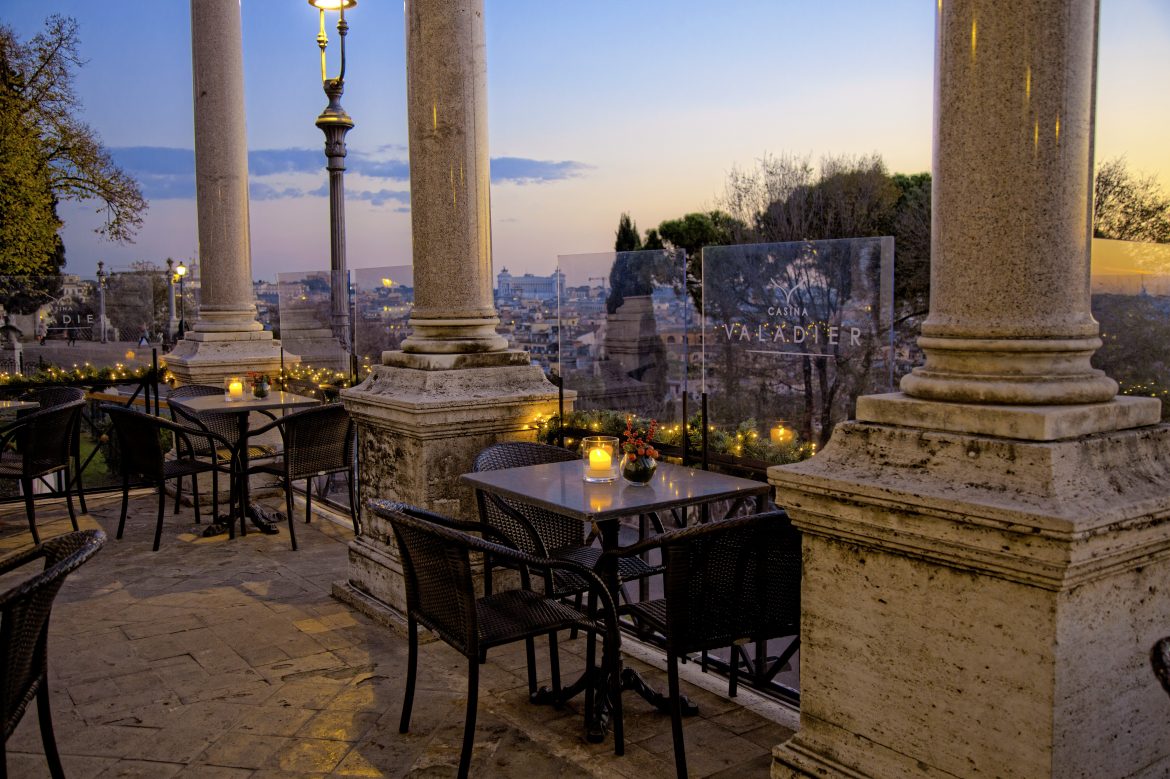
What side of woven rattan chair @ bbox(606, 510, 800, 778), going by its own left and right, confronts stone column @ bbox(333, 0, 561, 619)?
front

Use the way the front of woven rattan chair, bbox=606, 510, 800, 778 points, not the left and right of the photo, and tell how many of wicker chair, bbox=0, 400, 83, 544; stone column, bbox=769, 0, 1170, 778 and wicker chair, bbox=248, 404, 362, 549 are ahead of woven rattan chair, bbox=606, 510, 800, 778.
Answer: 2

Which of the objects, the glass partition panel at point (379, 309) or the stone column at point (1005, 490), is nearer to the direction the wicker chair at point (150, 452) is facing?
the glass partition panel

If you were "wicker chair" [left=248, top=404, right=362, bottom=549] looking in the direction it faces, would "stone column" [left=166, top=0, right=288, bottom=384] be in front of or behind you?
in front

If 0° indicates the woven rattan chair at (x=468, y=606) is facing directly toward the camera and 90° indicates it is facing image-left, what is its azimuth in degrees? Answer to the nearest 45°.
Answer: approximately 225°

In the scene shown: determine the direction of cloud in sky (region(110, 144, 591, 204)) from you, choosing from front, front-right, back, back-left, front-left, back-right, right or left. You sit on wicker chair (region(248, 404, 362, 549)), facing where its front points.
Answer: front-right

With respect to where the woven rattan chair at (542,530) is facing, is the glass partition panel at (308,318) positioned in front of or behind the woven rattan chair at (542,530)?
behind

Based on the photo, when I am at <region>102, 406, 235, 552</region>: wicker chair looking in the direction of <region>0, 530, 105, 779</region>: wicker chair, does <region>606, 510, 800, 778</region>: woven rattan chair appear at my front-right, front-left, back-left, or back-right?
front-left

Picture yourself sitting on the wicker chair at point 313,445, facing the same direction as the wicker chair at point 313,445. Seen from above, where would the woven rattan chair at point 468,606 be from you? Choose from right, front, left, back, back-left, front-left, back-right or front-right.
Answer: back-left

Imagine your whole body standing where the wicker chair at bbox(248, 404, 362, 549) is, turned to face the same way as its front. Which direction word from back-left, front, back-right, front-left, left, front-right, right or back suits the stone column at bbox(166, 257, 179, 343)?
front-right

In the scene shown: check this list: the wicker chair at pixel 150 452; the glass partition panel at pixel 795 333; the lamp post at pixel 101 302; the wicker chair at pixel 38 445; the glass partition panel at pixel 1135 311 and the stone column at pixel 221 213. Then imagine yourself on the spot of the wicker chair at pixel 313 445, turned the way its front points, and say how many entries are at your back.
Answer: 2

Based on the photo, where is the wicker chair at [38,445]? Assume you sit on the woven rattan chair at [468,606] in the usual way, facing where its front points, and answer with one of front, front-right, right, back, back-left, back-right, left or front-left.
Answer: left

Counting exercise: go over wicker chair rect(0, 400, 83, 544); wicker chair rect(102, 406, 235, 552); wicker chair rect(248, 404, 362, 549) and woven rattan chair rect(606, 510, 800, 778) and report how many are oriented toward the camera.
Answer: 0

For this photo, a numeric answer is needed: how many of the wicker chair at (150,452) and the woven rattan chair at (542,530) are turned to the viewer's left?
0

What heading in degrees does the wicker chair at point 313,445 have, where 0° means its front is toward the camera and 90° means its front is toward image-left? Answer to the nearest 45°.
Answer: approximately 135°

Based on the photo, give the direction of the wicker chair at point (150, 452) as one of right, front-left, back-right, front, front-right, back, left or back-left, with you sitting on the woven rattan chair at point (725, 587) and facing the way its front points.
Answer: front

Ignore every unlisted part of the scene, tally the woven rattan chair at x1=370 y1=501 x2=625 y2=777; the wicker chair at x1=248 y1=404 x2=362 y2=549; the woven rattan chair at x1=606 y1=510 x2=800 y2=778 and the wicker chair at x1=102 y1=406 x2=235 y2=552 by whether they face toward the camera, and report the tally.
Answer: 0

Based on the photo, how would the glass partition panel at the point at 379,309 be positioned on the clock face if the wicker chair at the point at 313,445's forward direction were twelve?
The glass partition panel is roughly at 2 o'clock from the wicker chair.
